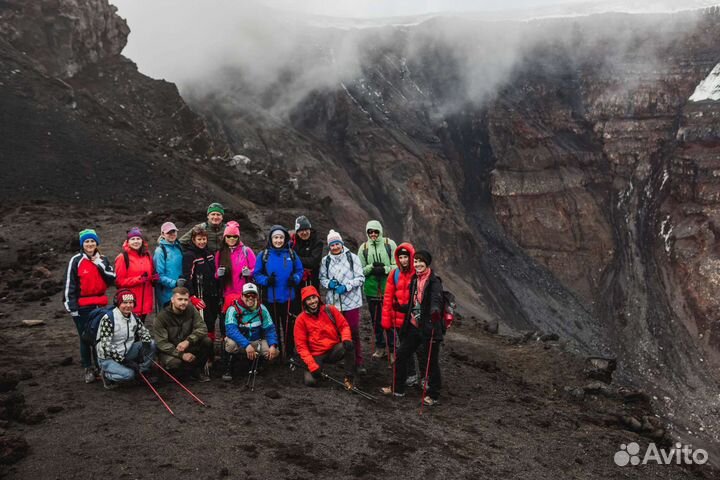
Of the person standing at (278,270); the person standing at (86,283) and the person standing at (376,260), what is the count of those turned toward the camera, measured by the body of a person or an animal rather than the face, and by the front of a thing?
3

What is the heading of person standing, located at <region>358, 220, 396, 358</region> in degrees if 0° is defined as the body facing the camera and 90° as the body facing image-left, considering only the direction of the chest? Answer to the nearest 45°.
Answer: approximately 0°

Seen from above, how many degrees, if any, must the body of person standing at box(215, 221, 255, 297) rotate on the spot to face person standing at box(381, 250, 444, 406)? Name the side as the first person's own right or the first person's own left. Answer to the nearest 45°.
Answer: approximately 90° to the first person's own left

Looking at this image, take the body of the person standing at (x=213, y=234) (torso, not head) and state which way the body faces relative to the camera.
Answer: toward the camera

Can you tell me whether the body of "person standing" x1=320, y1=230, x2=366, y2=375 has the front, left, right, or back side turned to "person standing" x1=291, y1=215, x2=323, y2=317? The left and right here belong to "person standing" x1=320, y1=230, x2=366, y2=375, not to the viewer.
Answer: right

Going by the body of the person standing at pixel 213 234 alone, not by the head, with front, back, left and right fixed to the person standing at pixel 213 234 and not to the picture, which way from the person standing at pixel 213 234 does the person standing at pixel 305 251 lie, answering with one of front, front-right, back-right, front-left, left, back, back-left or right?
left

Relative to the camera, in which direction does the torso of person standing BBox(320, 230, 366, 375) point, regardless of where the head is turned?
toward the camera

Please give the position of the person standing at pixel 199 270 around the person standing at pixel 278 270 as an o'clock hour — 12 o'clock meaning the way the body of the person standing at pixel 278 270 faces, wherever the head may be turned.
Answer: the person standing at pixel 199 270 is roughly at 3 o'clock from the person standing at pixel 278 270.

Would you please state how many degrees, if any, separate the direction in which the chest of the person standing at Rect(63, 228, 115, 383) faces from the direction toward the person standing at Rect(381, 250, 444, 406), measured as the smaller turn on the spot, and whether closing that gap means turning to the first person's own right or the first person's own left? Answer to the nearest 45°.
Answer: approximately 45° to the first person's own left

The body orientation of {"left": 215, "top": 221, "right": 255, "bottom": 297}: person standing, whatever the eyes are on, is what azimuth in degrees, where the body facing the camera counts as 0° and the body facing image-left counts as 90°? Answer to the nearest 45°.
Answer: approximately 0°

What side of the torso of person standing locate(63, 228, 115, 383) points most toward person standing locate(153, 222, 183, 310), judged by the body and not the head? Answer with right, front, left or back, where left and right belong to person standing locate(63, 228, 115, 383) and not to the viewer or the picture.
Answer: left

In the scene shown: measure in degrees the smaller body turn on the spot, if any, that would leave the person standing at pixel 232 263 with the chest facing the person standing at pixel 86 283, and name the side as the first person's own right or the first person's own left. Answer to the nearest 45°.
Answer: approximately 90° to the first person's own right

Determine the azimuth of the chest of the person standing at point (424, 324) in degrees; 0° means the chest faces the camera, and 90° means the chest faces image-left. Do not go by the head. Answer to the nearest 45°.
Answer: approximately 45°
